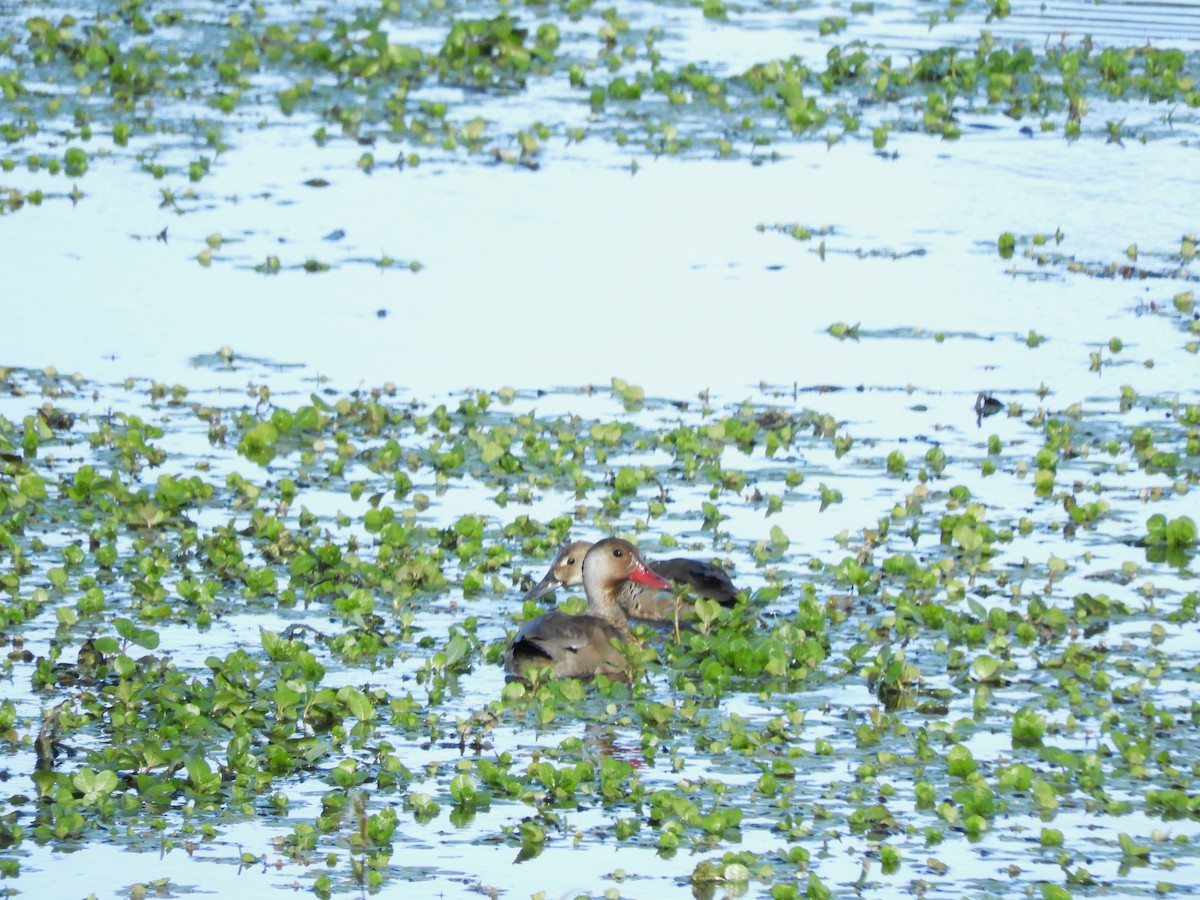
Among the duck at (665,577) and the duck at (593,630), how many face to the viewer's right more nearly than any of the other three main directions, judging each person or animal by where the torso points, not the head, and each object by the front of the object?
1

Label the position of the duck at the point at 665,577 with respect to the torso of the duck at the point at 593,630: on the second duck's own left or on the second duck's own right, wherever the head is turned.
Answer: on the second duck's own left

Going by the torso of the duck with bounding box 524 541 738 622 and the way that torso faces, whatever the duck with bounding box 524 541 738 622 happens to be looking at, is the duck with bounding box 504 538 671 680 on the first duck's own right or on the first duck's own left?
on the first duck's own left

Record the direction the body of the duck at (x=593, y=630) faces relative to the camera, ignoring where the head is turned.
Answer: to the viewer's right

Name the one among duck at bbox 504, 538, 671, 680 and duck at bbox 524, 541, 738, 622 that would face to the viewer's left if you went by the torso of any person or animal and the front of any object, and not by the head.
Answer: duck at bbox 524, 541, 738, 622

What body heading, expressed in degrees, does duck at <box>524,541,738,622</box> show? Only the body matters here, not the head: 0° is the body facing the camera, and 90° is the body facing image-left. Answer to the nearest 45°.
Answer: approximately 90°

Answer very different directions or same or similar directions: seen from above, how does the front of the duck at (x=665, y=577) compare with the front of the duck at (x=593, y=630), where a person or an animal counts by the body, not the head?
very different directions
